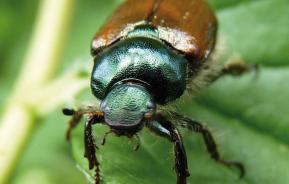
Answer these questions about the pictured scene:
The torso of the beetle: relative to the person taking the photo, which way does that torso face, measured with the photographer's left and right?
facing the viewer

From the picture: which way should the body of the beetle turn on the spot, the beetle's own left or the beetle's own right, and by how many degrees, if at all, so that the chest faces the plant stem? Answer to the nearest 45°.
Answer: approximately 135° to the beetle's own right
